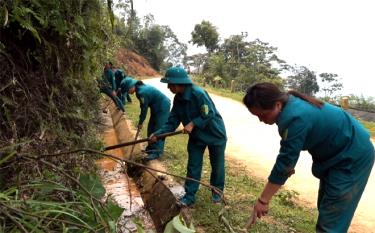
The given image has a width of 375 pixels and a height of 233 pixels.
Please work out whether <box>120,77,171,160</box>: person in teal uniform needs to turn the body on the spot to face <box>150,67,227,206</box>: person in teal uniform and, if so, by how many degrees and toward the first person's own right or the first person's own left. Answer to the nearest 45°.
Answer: approximately 90° to the first person's own left

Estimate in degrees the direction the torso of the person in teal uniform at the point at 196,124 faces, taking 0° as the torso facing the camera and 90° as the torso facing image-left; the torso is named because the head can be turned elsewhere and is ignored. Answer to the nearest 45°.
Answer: approximately 45°

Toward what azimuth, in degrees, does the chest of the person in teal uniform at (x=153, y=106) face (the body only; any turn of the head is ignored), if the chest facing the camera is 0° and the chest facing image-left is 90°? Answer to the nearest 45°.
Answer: approximately 90°

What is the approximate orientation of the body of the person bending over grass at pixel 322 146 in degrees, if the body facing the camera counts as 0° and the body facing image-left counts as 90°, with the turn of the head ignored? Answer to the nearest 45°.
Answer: approximately 90°

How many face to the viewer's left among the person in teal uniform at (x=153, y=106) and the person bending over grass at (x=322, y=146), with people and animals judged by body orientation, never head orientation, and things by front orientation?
2

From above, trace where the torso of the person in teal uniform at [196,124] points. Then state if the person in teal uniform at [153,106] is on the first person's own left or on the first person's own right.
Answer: on the first person's own right
